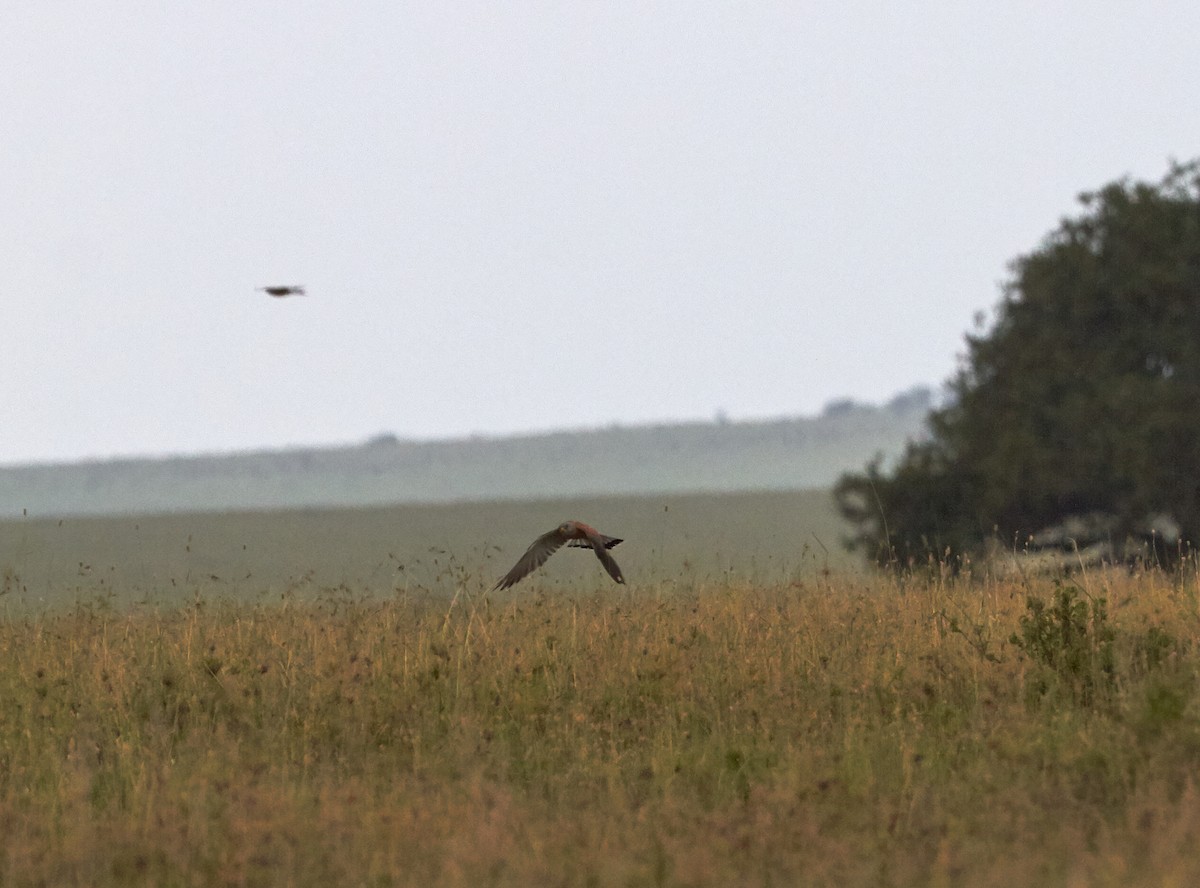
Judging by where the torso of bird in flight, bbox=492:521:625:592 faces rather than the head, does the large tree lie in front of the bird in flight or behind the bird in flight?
behind
